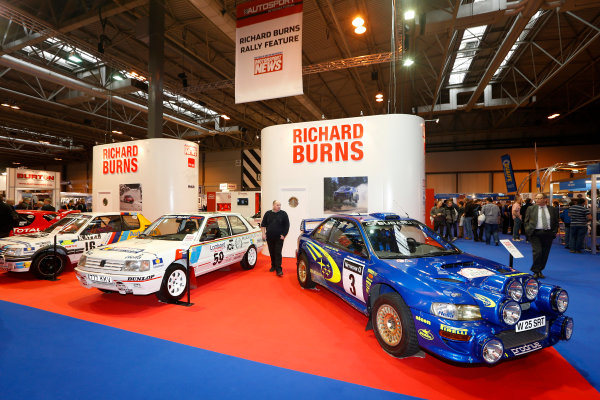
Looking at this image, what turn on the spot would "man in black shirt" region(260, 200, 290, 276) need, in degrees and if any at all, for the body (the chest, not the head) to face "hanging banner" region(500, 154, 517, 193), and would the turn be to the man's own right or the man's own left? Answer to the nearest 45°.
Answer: approximately 135° to the man's own left

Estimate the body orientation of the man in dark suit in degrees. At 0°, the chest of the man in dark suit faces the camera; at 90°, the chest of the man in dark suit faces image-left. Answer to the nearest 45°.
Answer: approximately 0°

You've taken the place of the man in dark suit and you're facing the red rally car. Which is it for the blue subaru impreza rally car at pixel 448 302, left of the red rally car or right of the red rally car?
left

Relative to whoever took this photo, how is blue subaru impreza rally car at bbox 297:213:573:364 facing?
facing the viewer and to the right of the viewer

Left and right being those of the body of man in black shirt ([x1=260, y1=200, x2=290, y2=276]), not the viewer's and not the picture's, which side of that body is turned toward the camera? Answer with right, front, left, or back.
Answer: front

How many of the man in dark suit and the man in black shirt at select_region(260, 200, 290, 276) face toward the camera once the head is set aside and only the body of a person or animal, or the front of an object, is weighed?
2

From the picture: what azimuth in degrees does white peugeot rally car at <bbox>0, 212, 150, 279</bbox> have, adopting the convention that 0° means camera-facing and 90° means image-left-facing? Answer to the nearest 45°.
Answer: approximately 45°

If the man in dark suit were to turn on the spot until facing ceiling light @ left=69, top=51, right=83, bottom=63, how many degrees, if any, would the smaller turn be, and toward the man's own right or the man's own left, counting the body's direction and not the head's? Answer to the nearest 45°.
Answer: approximately 90° to the man's own right

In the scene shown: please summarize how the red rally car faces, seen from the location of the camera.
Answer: facing the viewer and to the left of the viewer

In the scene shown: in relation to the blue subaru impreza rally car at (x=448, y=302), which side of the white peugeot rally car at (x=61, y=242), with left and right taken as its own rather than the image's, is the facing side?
left

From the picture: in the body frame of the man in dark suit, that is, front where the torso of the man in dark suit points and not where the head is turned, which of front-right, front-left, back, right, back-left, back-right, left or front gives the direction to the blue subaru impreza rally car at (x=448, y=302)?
front

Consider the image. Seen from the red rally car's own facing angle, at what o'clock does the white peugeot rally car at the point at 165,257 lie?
The white peugeot rally car is roughly at 10 o'clock from the red rally car.
